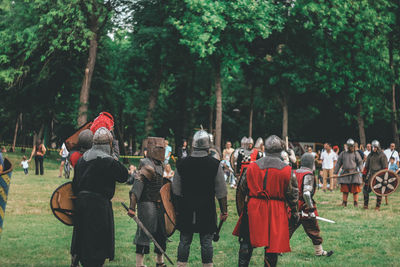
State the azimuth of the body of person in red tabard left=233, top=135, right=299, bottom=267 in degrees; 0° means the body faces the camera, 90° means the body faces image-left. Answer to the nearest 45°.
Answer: approximately 180°

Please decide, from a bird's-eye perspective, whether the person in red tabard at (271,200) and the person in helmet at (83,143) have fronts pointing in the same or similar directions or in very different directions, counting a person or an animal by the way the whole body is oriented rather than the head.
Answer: same or similar directions

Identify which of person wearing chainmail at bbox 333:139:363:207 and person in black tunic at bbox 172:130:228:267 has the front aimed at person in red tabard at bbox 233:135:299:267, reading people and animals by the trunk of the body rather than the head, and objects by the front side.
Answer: the person wearing chainmail

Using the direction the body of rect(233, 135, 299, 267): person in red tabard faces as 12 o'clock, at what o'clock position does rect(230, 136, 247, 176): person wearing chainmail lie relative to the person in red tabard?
The person wearing chainmail is roughly at 12 o'clock from the person in red tabard.

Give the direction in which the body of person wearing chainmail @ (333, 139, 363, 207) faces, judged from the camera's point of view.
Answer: toward the camera

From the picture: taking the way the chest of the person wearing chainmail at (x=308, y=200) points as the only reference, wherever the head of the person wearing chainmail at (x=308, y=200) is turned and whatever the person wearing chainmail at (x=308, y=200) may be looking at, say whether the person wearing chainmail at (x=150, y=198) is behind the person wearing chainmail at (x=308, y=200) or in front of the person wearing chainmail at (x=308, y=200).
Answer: behind

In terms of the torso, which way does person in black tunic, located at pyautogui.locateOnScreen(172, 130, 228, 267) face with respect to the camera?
away from the camera

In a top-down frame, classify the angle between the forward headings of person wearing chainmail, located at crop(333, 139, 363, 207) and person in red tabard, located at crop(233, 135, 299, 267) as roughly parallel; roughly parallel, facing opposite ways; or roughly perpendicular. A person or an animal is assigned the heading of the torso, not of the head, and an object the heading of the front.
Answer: roughly parallel, facing opposite ways

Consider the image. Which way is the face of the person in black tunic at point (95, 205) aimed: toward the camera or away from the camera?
away from the camera

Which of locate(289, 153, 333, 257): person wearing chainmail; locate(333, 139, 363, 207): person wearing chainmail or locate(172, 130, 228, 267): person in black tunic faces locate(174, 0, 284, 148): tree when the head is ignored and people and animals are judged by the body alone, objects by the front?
the person in black tunic

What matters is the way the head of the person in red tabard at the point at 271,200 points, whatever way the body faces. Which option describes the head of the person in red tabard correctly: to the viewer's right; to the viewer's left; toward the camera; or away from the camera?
away from the camera

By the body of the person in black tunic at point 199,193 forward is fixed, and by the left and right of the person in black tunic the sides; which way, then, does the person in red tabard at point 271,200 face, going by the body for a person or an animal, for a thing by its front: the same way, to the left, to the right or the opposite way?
the same way

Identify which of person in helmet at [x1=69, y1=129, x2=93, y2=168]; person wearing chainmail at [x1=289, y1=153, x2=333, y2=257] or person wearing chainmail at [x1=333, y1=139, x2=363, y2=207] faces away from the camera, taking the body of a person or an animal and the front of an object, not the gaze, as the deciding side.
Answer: the person in helmet

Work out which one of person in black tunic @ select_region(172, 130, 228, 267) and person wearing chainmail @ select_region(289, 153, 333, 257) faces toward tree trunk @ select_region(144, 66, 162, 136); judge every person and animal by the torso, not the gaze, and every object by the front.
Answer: the person in black tunic

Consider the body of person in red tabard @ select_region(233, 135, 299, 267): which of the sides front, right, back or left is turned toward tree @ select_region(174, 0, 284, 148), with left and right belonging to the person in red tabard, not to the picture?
front

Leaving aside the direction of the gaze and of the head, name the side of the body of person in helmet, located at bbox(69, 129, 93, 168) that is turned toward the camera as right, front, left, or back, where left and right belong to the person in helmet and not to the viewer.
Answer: back

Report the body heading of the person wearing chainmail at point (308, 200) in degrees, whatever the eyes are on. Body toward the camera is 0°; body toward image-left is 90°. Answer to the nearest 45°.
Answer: approximately 270°
